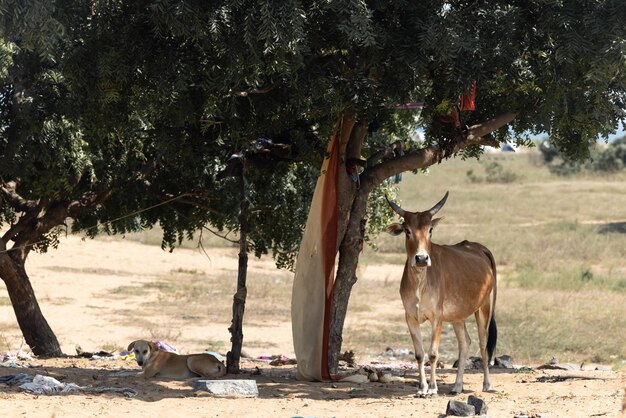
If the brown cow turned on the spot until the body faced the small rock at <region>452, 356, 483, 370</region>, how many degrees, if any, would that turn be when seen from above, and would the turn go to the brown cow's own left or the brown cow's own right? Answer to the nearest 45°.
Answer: approximately 135° to the brown cow's own right

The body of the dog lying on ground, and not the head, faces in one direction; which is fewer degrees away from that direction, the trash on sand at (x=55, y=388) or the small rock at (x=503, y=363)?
the trash on sand

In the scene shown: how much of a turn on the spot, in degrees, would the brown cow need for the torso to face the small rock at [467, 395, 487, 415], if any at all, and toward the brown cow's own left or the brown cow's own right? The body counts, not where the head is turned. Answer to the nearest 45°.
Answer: approximately 45° to the brown cow's own left

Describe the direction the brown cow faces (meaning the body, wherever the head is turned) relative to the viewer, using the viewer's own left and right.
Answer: facing the viewer and to the left of the viewer

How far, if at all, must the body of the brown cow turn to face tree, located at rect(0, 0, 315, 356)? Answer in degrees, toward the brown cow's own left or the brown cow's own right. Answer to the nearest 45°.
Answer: approximately 45° to the brown cow's own right

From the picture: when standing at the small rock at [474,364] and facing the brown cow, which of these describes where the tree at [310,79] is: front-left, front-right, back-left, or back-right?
front-right

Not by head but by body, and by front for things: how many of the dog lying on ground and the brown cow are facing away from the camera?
0

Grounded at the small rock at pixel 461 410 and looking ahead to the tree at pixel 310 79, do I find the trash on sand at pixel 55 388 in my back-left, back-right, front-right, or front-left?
front-left

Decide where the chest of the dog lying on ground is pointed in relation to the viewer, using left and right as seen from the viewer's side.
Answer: facing to the left of the viewer

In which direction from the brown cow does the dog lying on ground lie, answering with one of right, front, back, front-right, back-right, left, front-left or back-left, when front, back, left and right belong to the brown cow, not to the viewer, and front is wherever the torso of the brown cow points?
front-right
